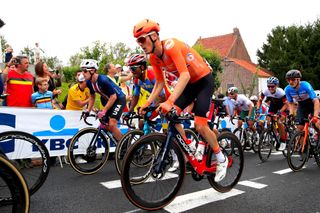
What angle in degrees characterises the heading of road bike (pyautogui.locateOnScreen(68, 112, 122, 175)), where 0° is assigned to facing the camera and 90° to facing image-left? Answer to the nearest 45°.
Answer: approximately 45°

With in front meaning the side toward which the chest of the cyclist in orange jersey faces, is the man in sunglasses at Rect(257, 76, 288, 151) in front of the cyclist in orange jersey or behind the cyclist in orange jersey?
behind

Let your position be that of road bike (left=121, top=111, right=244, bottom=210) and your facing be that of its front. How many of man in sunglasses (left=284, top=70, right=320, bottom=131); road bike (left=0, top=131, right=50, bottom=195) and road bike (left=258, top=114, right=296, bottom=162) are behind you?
2

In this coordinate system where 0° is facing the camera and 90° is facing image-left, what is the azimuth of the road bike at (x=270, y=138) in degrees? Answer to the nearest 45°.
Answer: approximately 45°

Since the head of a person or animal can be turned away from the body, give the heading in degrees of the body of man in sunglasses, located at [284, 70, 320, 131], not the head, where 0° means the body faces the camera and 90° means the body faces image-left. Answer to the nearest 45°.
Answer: approximately 45°
